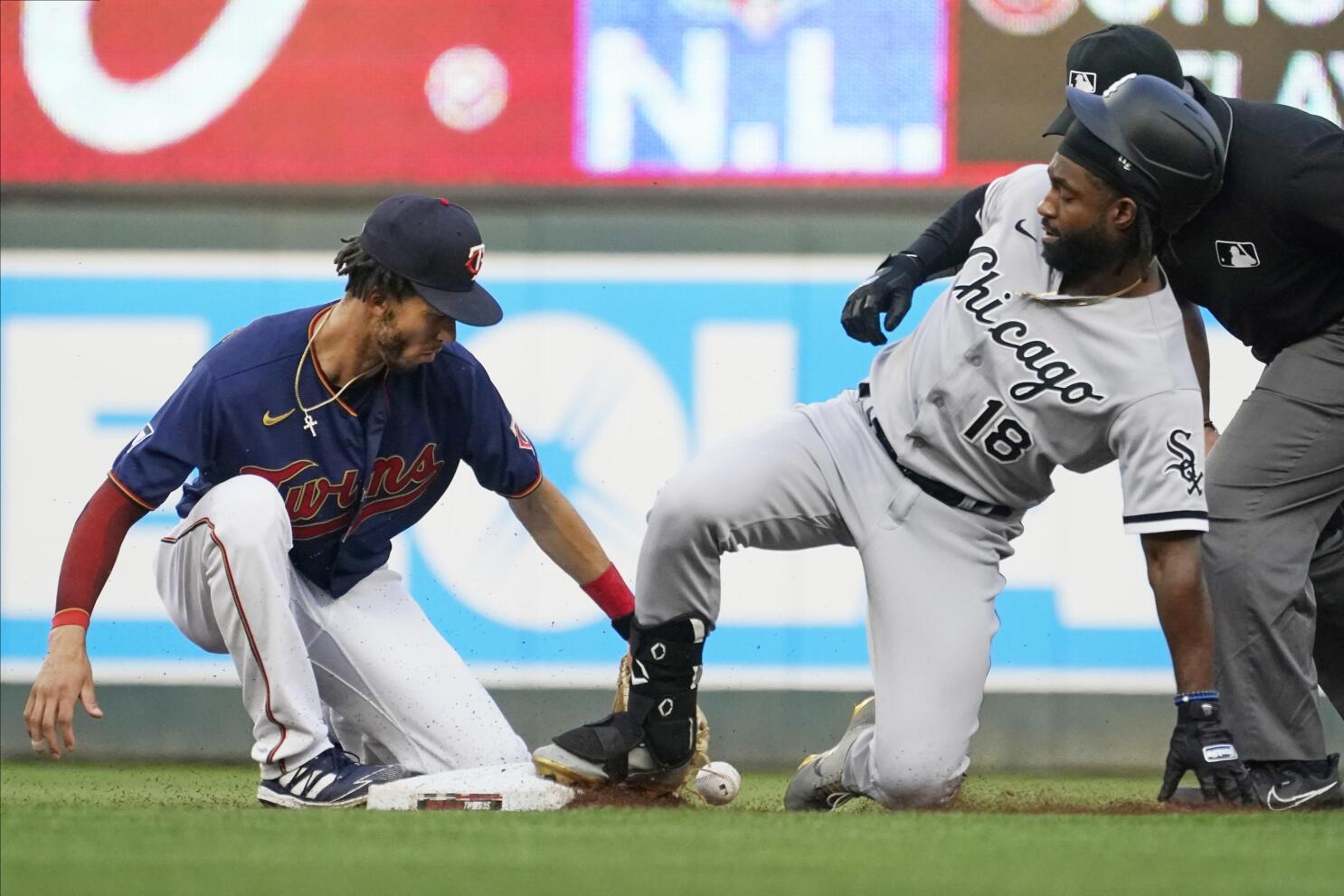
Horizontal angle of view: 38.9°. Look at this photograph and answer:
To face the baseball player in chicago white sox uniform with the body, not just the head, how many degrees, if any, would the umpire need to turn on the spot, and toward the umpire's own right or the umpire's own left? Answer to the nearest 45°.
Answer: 0° — they already face them

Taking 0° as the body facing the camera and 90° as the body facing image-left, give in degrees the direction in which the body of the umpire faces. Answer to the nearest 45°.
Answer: approximately 45°

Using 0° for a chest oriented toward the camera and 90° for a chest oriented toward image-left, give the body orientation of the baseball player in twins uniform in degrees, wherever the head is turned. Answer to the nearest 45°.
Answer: approximately 315°
